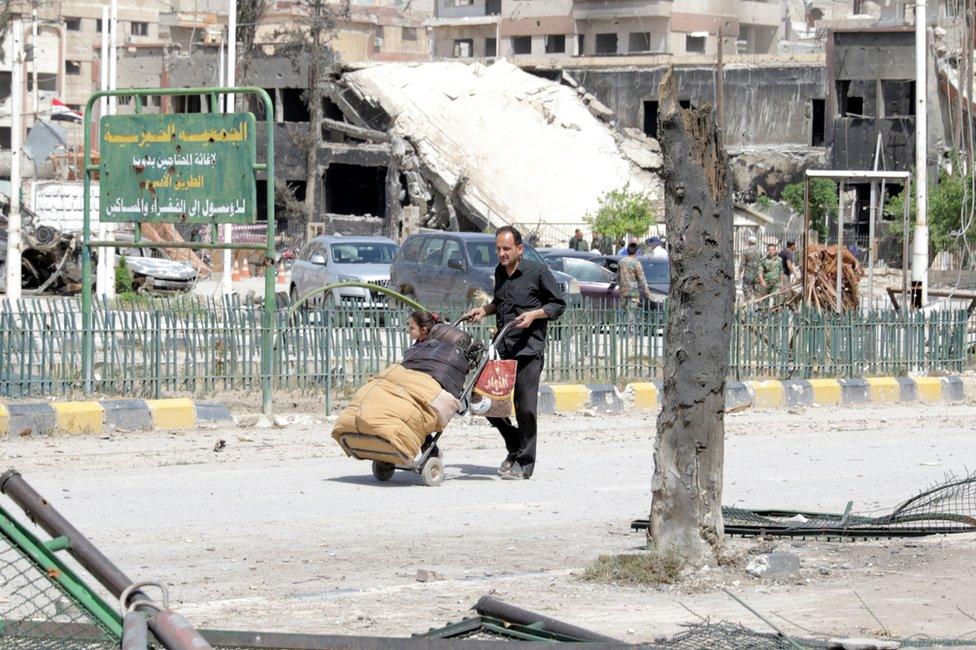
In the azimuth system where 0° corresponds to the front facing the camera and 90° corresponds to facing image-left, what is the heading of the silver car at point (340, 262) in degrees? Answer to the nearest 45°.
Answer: approximately 315°

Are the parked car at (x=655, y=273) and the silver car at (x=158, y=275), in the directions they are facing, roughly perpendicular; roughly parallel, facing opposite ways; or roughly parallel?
roughly parallel

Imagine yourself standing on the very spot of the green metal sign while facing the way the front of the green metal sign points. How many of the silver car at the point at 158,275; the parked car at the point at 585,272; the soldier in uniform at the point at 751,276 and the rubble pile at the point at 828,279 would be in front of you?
0

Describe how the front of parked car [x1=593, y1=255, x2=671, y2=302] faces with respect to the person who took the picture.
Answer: facing the viewer and to the right of the viewer

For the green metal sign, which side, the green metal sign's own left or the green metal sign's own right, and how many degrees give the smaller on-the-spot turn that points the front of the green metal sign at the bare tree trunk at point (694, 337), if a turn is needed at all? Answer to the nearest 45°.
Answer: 0° — it already faces it

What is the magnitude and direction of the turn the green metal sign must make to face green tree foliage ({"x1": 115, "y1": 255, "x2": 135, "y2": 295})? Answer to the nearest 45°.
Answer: approximately 180°

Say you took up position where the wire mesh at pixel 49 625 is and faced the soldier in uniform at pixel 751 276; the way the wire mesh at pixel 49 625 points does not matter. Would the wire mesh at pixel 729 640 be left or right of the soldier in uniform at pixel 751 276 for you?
right

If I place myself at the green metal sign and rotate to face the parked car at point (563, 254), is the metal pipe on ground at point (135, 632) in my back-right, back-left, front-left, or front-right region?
back-right

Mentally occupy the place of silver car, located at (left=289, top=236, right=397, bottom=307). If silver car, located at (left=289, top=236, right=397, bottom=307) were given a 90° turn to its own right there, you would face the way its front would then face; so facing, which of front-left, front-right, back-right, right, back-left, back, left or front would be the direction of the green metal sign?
front-left

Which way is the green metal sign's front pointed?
toward the camera

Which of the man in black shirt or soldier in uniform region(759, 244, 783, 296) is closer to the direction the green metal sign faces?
the man in black shirt

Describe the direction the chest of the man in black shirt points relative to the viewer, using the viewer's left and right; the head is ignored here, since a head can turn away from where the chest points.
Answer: facing the viewer and to the left of the viewer
